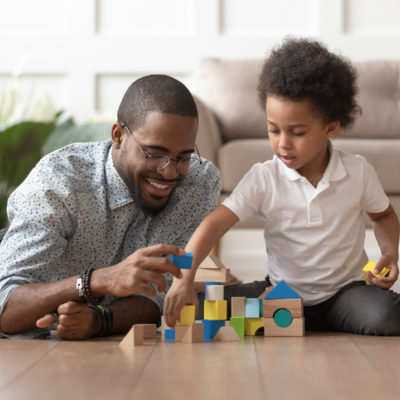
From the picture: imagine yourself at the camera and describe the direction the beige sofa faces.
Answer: facing the viewer

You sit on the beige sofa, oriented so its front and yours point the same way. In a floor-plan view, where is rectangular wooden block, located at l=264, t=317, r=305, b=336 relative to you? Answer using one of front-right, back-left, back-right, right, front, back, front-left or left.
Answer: front

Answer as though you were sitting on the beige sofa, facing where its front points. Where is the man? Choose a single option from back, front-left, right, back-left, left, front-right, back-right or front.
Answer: front

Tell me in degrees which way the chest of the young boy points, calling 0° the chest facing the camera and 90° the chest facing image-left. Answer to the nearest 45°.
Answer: approximately 0°

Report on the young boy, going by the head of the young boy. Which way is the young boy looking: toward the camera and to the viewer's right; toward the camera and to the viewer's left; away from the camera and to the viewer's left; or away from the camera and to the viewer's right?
toward the camera and to the viewer's left

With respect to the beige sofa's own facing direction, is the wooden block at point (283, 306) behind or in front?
in front

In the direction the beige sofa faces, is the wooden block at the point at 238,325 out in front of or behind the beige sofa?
in front

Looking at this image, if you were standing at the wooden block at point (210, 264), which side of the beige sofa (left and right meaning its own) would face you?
front

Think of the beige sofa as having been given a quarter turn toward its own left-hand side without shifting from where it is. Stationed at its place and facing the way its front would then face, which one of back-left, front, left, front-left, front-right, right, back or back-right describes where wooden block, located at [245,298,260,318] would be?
right

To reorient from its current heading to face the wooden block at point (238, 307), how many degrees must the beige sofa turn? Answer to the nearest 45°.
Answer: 0° — it already faces it

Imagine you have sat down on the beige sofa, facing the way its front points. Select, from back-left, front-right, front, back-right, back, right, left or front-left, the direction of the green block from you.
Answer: front

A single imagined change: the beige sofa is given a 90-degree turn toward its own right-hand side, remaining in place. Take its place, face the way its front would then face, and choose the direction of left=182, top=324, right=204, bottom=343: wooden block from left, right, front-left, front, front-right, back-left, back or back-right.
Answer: left
